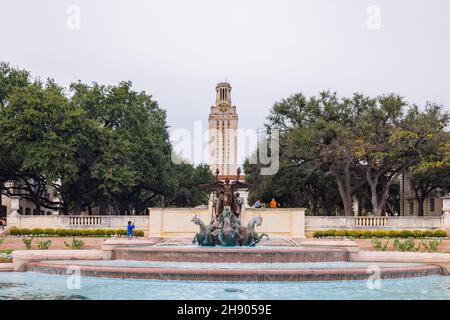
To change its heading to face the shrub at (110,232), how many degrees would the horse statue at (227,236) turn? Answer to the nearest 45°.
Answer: approximately 135° to its right

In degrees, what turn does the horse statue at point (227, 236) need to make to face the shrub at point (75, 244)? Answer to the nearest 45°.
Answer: approximately 135° to its right

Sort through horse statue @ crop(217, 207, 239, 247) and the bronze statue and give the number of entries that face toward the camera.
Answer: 2

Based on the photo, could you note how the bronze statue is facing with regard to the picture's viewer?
facing the viewer

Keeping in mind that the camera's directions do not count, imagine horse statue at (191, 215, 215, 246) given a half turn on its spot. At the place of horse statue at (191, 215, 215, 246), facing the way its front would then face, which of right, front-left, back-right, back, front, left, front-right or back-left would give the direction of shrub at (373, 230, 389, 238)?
front

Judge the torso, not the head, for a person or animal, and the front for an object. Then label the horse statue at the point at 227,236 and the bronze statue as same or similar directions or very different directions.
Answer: same or similar directions

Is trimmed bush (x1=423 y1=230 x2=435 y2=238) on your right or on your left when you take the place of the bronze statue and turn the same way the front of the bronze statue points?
on your left

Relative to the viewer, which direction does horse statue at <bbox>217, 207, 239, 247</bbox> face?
toward the camera

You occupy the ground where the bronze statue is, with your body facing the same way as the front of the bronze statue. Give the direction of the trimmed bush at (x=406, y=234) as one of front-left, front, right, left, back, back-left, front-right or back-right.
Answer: back-left

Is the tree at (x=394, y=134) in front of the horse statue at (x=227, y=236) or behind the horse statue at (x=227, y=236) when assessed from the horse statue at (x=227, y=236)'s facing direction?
behind

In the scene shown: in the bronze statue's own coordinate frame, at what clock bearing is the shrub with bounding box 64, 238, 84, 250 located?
The shrub is roughly at 4 o'clock from the bronze statue.

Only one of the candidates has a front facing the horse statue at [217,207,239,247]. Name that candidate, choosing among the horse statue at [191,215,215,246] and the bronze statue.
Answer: the bronze statue

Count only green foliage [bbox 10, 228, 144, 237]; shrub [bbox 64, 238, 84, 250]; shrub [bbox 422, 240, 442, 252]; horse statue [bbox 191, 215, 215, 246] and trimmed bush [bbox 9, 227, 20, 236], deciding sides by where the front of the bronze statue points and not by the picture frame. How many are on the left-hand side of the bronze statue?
1

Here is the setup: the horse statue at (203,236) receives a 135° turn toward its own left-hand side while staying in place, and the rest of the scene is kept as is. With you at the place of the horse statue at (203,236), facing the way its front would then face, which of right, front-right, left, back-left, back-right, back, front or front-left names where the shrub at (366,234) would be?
front-left

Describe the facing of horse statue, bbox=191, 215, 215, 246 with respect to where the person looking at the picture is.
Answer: facing the viewer and to the left of the viewer

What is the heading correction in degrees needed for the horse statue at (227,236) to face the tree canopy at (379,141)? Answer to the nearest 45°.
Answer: approximately 135° to its left

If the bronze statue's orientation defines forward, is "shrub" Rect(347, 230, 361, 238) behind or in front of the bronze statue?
behind
